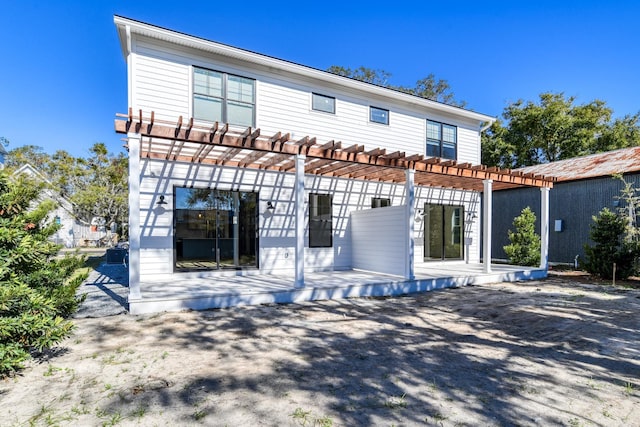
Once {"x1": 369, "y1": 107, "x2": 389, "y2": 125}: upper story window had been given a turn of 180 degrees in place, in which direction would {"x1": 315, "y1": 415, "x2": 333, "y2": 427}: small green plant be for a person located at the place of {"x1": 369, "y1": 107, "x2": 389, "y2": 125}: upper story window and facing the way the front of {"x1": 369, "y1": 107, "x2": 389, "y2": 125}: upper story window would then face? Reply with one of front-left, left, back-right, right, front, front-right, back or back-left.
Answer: back-left

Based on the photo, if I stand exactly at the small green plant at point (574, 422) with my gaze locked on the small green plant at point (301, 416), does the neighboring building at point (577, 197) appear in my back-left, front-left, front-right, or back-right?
back-right

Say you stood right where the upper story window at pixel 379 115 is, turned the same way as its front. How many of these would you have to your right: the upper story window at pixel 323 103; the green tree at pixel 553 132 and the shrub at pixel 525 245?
1

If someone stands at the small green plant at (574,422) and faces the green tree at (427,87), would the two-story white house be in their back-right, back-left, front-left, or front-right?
front-left

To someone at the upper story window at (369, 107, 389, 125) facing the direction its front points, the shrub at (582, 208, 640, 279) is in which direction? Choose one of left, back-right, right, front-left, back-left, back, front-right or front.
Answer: front-left

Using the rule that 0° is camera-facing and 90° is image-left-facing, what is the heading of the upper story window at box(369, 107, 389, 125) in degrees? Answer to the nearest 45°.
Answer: approximately 315°

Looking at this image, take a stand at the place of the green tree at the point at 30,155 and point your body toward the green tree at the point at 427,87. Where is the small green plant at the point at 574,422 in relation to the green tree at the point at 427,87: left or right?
right

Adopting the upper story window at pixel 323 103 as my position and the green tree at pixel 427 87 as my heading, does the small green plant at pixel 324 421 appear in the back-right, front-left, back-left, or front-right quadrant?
back-right

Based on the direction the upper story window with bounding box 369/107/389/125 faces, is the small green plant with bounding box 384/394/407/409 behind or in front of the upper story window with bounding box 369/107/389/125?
in front

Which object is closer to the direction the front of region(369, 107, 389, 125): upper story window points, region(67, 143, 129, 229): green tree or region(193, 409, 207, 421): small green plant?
the small green plant

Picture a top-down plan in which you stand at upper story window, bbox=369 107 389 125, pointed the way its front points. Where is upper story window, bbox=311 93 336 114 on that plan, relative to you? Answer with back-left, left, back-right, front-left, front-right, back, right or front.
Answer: right

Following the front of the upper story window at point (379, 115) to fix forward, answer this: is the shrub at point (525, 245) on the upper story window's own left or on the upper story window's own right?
on the upper story window's own left

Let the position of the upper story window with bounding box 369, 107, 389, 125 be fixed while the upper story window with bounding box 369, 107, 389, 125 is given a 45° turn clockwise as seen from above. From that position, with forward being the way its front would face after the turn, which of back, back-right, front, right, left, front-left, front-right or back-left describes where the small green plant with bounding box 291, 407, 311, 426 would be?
front

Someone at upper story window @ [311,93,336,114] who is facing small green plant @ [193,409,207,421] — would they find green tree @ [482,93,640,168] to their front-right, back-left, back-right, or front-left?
back-left
